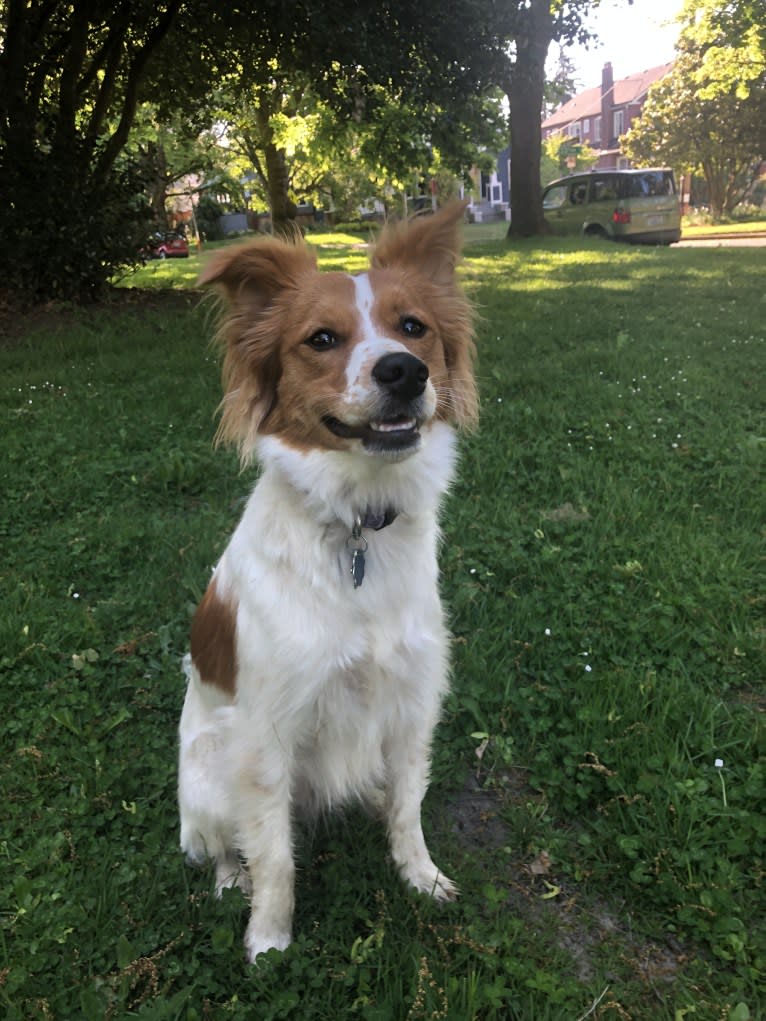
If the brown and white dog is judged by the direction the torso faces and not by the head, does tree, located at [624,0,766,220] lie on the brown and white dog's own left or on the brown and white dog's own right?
on the brown and white dog's own left

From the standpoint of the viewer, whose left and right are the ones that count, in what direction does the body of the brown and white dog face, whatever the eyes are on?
facing the viewer and to the right of the viewer

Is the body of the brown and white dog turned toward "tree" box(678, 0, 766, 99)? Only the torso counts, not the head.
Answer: no

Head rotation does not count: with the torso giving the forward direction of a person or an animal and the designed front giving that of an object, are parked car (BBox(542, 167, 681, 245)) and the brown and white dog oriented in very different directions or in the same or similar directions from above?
very different directions

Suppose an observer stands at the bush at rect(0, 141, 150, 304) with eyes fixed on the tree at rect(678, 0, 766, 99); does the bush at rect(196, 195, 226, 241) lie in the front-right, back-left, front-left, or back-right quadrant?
front-left

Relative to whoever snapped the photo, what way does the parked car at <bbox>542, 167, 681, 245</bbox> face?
facing away from the viewer and to the left of the viewer

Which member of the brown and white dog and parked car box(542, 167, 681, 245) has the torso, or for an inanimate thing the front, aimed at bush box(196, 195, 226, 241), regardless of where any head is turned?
the parked car

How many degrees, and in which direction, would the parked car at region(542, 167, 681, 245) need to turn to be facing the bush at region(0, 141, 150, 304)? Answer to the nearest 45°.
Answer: approximately 90° to its left

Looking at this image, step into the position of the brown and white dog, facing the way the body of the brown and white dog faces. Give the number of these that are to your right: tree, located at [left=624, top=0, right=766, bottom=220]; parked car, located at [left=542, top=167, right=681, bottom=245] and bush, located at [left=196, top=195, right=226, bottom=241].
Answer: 0

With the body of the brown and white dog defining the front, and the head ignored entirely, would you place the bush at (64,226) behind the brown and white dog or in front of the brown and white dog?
behind

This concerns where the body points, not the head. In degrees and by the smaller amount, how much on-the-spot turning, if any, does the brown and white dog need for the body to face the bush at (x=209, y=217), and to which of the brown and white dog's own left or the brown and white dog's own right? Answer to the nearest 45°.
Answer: approximately 135° to the brown and white dog's own left

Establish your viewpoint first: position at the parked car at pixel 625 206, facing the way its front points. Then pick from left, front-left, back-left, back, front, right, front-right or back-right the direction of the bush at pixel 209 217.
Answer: front

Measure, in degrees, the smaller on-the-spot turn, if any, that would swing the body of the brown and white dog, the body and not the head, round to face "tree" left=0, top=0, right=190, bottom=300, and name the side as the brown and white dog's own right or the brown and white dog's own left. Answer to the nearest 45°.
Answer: approximately 135° to the brown and white dog's own left
